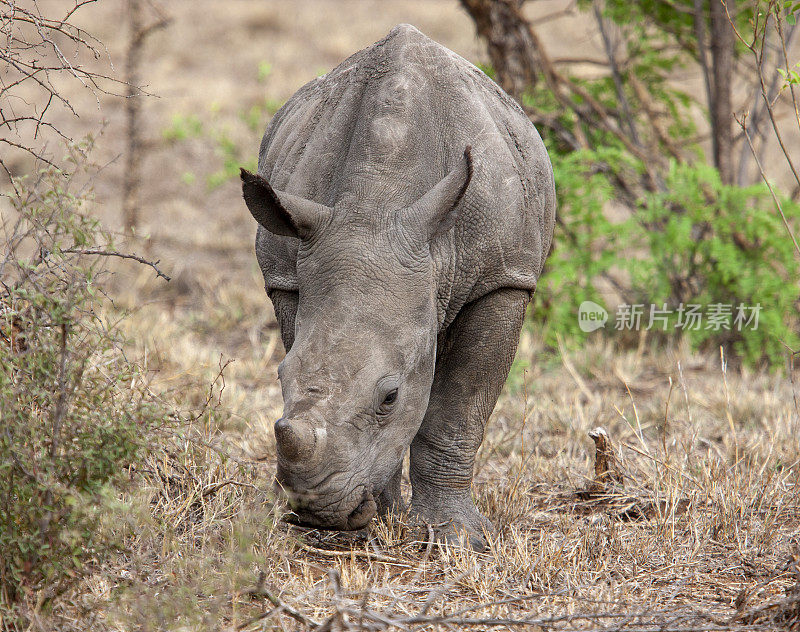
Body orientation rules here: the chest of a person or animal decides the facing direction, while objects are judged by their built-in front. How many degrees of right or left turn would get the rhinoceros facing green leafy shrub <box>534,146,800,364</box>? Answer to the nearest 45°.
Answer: approximately 135° to its left

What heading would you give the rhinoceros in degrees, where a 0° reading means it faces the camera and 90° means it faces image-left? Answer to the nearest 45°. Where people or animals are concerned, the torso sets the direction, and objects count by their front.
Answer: approximately 0°

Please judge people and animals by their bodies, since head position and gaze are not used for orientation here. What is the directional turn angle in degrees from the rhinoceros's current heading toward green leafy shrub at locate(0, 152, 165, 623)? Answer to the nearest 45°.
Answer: approximately 45° to its right
